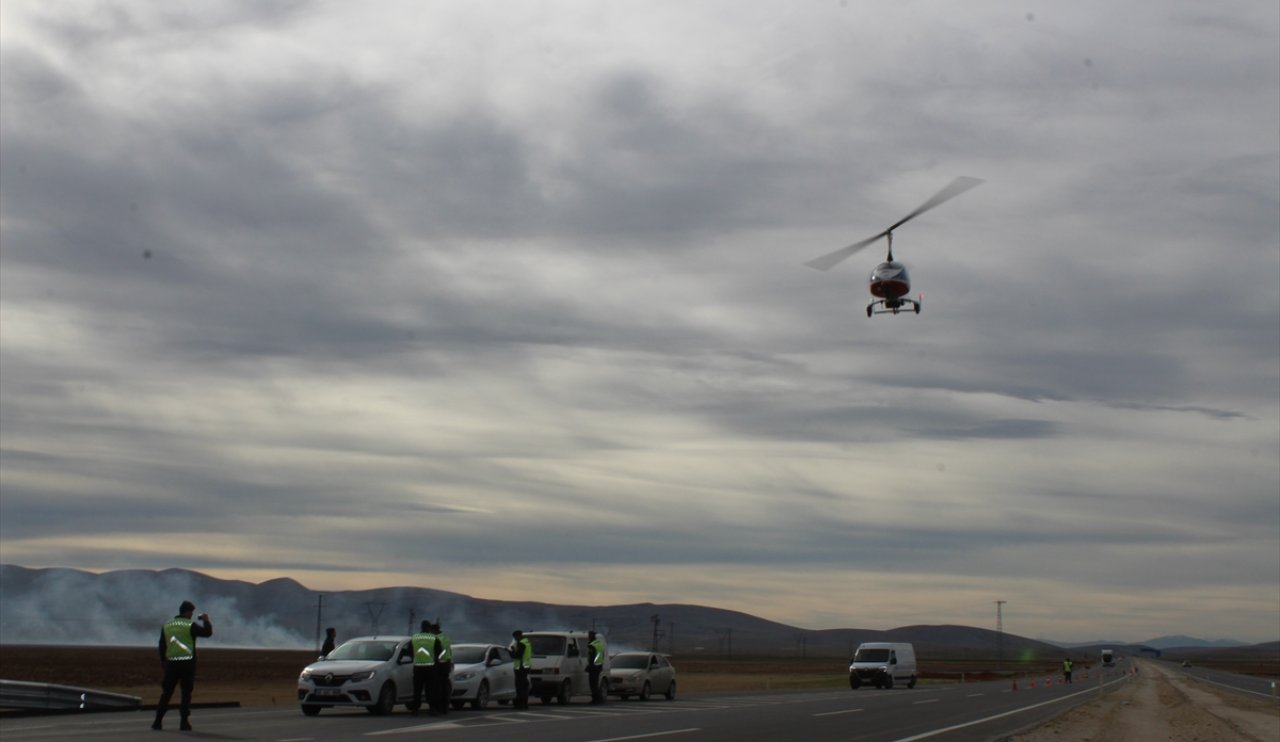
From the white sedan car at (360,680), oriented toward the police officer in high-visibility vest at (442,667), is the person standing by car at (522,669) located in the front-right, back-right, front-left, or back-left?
front-left

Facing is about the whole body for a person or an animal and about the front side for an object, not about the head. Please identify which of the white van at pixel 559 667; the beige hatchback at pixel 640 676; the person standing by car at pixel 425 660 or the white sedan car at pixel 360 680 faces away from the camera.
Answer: the person standing by car

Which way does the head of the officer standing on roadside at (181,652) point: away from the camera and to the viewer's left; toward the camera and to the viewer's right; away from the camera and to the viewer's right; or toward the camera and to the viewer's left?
away from the camera and to the viewer's right

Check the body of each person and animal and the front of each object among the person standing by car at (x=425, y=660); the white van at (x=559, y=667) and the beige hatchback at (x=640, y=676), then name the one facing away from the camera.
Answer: the person standing by car

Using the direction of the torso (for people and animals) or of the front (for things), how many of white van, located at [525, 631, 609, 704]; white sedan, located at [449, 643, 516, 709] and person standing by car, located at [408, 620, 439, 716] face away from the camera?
1

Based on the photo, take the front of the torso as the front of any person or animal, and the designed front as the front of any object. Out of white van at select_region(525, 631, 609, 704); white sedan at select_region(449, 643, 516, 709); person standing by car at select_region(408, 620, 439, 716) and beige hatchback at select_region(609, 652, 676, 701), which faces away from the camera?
the person standing by car

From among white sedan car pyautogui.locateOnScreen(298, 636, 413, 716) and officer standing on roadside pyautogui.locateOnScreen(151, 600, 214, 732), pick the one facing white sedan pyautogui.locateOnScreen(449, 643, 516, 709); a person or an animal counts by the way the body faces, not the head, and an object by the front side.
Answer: the officer standing on roadside

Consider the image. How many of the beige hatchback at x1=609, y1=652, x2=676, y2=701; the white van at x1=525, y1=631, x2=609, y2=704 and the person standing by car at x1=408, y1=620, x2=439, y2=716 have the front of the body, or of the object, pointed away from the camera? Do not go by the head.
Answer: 1

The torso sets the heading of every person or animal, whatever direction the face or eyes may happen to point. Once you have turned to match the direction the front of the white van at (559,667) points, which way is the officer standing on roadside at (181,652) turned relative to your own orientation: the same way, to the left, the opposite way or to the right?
the opposite way

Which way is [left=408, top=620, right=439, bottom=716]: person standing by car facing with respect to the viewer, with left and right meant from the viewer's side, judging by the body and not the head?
facing away from the viewer

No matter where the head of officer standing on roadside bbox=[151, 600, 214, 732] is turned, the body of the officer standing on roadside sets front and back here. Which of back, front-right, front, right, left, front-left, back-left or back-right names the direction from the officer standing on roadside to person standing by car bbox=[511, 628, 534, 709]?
front

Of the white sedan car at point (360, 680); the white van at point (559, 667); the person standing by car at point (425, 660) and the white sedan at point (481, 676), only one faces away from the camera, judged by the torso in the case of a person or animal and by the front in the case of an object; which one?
the person standing by car

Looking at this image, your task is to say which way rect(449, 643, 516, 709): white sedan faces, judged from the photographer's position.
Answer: facing the viewer and to the left of the viewer

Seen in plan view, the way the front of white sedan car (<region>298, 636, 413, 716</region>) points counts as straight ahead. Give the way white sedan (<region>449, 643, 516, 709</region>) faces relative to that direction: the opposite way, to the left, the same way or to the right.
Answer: the same way

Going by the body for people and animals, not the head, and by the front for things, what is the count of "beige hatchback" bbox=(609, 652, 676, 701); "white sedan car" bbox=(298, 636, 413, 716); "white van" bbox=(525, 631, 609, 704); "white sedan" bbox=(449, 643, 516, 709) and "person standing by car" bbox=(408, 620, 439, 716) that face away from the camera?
1

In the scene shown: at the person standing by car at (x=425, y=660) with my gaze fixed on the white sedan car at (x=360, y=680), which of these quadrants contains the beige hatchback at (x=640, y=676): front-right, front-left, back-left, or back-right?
back-right

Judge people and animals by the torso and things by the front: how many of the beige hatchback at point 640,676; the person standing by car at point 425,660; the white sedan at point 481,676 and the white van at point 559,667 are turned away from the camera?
1

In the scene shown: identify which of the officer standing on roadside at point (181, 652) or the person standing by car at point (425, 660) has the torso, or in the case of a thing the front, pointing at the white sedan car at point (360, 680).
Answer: the officer standing on roadside
